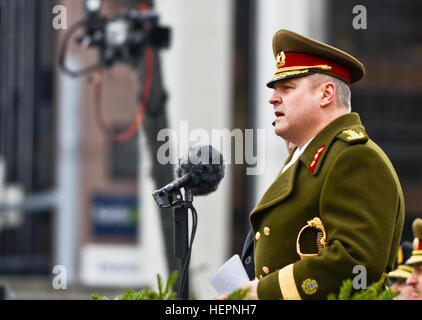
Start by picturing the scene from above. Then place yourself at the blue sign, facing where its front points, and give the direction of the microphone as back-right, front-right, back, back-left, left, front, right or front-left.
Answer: front

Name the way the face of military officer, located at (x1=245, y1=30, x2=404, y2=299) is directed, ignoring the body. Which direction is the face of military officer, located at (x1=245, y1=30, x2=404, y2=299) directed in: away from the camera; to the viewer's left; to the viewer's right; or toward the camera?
to the viewer's left

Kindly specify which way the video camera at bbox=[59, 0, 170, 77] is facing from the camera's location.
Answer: facing to the right of the viewer

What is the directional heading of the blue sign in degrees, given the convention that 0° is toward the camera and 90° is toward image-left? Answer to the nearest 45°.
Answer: approximately 0°

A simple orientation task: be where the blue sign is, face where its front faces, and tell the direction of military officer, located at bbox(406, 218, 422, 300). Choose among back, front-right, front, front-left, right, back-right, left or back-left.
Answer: front

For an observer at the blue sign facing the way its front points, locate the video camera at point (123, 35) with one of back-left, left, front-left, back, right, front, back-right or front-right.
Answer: front

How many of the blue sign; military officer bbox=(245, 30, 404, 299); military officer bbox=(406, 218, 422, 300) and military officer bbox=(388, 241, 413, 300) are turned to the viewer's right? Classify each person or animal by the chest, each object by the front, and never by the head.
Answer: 0

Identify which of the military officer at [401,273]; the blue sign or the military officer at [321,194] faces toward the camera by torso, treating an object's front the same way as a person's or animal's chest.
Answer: the blue sign

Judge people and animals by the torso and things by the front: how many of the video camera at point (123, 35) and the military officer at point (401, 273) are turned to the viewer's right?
1

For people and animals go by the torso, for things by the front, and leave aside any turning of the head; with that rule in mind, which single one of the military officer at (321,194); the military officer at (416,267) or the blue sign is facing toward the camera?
the blue sign

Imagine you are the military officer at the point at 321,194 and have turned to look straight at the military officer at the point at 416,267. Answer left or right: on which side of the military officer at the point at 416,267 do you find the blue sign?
left
